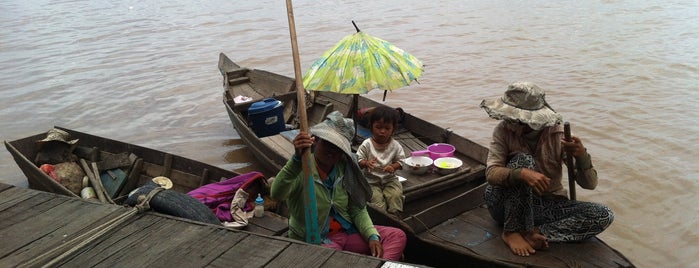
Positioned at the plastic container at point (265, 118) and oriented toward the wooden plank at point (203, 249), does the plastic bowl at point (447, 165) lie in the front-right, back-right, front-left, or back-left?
front-left

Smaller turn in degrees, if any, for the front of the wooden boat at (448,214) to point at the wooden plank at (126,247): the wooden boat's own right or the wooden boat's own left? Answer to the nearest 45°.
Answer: approximately 90° to the wooden boat's own left

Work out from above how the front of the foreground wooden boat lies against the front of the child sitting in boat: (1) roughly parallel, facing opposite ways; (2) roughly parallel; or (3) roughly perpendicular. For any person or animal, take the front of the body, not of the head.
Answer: roughly perpendicular

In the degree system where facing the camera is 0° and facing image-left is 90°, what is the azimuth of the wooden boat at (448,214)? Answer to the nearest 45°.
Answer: approximately 135°

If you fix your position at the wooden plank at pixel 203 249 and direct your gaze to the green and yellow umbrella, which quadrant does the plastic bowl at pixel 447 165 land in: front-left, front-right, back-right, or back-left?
front-right

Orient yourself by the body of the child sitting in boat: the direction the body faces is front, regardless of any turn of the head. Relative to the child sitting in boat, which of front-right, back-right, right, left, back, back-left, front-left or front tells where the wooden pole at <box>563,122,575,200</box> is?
front-left

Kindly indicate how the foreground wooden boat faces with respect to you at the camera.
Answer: facing away from the viewer and to the left of the viewer

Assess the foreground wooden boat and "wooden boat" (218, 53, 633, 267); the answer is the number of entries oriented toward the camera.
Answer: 0

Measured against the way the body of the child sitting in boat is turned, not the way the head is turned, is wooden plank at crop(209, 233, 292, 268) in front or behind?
in front

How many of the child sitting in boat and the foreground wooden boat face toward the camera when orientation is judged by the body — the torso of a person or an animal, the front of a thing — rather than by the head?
1

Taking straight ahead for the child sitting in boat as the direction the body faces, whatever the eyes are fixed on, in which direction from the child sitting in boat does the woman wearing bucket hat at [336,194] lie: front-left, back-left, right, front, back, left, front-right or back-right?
front

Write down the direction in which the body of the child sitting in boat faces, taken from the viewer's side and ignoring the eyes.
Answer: toward the camera

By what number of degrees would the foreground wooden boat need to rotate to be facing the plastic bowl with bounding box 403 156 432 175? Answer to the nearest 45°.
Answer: approximately 180°

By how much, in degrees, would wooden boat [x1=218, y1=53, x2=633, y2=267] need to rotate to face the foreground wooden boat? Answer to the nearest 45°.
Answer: approximately 45° to its left

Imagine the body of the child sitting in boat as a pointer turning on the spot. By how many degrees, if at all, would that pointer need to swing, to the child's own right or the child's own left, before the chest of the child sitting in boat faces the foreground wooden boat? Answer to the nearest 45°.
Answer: approximately 90° to the child's own right

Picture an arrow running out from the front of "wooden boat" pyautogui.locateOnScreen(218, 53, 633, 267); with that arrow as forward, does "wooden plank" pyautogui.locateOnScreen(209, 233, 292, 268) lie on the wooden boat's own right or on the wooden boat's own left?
on the wooden boat's own left
